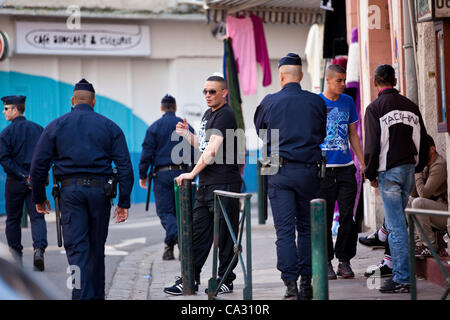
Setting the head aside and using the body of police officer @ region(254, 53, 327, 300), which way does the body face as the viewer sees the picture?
away from the camera

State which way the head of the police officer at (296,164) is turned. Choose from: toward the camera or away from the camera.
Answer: away from the camera

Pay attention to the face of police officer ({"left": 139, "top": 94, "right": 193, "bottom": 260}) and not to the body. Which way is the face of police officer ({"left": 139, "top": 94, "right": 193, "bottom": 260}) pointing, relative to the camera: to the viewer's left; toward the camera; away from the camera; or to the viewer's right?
away from the camera

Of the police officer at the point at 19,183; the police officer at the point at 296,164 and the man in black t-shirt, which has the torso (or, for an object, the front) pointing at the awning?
the police officer at the point at 296,164

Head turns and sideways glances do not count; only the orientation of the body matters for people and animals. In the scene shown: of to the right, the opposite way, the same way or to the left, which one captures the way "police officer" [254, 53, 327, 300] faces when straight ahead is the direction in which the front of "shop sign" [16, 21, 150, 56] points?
the opposite way

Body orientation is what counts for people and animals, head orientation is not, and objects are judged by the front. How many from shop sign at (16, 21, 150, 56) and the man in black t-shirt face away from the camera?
0

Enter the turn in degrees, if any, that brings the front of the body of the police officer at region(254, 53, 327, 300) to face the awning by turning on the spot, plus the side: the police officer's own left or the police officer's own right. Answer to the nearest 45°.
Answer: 0° — they already face it

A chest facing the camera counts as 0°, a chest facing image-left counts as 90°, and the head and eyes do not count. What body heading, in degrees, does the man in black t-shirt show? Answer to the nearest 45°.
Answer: approximately 45°

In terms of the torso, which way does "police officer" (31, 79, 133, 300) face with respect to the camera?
away from the camera

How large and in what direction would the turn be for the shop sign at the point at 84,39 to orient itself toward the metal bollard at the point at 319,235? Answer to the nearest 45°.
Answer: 0° — it already faces it

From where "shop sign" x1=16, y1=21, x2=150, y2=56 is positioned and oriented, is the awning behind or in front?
in front

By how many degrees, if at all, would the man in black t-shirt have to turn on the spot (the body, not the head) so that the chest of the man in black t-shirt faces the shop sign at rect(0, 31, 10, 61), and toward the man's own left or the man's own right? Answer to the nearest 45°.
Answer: approximately 135° to the man's own right

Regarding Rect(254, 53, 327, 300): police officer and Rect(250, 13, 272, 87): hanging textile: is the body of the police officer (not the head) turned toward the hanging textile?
yes

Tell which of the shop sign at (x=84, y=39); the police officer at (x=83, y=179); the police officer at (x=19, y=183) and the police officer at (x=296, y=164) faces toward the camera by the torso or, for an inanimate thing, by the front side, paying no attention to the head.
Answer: the shop sign
